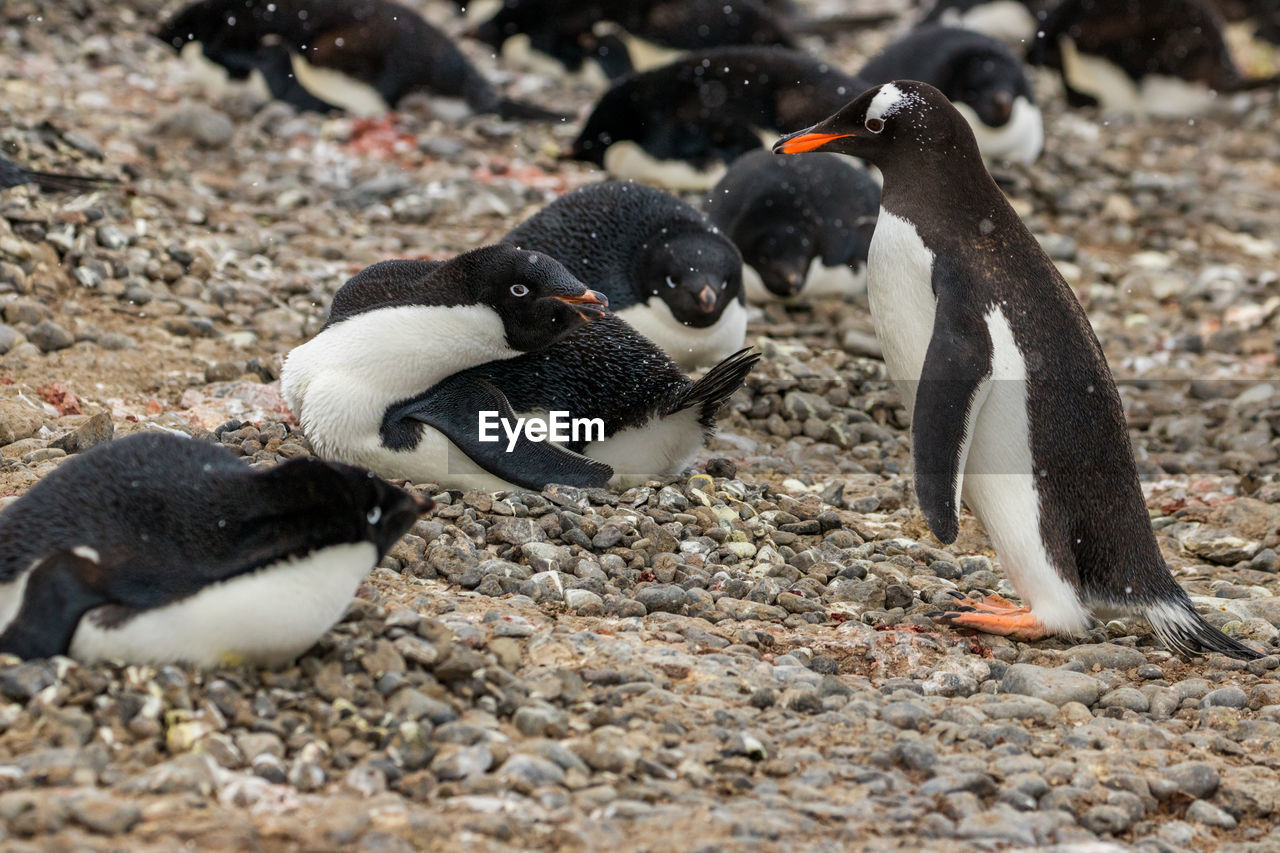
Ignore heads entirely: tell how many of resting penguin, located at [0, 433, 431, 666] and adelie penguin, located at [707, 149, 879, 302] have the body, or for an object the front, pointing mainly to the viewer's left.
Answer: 0

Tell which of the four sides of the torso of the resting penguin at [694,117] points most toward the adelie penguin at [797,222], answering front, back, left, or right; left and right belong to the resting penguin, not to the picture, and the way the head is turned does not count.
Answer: left

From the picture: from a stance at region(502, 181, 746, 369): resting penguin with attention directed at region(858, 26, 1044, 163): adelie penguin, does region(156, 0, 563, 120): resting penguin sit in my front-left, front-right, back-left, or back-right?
front-left

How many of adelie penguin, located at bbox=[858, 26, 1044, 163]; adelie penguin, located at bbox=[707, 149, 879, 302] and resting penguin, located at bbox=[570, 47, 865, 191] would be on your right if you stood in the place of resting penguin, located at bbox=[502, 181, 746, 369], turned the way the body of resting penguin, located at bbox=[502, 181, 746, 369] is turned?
0

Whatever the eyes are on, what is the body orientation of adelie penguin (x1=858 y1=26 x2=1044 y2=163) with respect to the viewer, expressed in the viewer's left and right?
facing the viewer and to the right of the viewer

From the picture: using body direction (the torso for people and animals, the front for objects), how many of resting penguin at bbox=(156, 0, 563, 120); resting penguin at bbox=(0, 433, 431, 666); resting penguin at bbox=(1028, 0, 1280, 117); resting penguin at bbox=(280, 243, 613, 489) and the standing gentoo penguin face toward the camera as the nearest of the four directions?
0

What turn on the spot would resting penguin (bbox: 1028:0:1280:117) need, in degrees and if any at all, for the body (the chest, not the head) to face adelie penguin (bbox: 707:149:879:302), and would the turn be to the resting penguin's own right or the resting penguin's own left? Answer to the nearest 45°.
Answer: approximately 90° to the resting penguin's own left

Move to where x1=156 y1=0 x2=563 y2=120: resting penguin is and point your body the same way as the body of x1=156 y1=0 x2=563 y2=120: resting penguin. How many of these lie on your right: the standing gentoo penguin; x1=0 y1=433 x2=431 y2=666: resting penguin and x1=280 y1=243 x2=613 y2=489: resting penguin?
0

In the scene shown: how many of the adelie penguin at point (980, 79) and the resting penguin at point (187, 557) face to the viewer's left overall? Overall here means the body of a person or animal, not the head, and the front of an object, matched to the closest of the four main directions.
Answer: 0

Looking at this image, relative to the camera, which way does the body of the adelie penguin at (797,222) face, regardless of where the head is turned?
toward the camera

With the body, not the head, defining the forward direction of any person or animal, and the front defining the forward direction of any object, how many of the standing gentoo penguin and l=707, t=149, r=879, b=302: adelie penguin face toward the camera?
1

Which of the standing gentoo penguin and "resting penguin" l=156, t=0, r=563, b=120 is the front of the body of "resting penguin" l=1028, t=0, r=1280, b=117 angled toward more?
the resting penguin

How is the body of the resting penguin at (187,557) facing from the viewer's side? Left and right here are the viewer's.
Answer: facing to the right of the viewer

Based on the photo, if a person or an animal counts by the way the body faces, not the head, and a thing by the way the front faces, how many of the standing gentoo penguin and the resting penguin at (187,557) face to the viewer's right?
1

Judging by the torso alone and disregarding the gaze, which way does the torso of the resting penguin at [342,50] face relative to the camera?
to the viewer's left

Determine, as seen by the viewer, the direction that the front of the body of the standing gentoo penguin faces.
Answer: to the viewer's left
